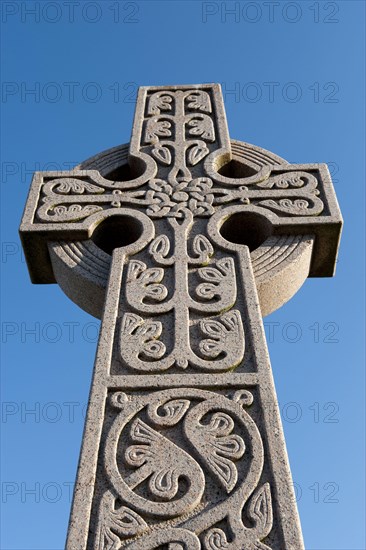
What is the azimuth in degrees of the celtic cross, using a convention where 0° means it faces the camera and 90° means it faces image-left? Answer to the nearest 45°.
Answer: approximately 0°
